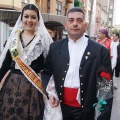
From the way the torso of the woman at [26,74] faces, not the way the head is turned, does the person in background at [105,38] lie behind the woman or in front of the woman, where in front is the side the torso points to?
behind

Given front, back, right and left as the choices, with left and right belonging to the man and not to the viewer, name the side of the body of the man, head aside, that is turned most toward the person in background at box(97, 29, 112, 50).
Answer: back

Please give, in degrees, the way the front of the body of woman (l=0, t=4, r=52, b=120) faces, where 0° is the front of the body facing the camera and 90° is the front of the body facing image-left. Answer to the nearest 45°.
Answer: approximately 0°

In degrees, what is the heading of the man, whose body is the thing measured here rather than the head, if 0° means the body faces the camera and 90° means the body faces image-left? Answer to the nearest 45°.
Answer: approximately 0°

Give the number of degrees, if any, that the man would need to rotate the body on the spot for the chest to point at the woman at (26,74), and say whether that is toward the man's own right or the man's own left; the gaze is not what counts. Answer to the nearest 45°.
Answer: approximately 135° to the man's own right

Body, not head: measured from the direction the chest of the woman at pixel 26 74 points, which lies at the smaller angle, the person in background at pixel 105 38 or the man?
the man

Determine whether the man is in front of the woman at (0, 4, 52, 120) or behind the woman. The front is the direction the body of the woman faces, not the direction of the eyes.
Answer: in front

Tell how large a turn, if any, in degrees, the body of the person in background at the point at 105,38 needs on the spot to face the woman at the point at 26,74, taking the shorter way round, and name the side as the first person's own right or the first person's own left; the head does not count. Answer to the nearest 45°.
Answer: approximately 45° to the first person's own left

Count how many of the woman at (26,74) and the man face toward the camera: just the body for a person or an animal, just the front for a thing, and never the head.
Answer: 2

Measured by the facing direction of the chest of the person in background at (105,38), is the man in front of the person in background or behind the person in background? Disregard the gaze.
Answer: in front
